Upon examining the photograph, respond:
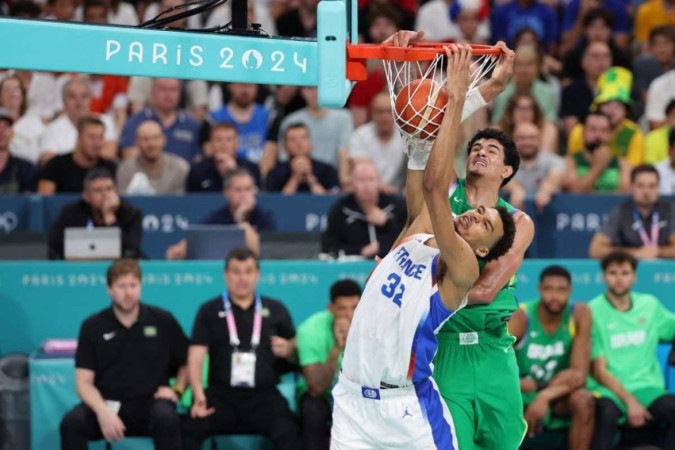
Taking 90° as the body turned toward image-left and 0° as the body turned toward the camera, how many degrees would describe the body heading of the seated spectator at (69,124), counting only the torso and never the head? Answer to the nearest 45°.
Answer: approximately 0°

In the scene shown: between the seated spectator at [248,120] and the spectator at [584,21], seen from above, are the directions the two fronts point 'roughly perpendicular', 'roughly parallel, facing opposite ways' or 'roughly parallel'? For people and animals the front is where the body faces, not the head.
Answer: roughly parallel

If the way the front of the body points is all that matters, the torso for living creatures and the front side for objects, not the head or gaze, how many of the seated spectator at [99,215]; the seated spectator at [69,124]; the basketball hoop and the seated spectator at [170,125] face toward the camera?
3

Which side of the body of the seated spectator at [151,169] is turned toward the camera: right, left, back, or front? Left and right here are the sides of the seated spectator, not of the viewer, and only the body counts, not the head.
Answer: front

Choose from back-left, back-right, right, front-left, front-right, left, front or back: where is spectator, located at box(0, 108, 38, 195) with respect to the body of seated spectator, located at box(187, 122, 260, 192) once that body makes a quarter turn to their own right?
front

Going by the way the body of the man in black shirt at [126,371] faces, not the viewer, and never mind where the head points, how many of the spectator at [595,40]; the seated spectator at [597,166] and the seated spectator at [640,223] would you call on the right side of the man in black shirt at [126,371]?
0

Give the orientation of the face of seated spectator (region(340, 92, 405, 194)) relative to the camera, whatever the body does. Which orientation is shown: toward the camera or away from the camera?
toward the camera

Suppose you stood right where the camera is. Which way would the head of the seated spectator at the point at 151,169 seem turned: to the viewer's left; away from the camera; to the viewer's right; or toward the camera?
toward the camera

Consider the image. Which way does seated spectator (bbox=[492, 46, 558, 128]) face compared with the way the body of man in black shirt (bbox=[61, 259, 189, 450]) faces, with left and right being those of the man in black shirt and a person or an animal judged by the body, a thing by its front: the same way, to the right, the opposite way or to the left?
the same way

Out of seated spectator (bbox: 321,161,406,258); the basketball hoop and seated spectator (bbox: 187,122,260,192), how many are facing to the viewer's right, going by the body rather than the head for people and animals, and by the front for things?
1

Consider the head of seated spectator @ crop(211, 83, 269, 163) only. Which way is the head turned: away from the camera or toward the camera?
toward the camera

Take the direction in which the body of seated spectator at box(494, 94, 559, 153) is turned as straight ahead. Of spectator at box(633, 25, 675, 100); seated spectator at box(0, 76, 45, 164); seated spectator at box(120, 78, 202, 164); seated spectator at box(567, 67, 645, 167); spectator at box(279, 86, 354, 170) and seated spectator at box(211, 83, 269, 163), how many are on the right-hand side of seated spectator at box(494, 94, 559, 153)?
4

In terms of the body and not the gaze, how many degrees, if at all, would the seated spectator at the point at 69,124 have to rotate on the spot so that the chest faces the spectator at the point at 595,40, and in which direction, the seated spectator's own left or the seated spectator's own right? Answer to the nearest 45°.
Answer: approximately 90° to the seated spectator's own left

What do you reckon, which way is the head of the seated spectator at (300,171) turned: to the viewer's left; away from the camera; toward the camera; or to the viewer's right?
toward the camera

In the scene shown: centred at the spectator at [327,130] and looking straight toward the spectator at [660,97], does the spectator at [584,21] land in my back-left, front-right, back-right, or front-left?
front-left

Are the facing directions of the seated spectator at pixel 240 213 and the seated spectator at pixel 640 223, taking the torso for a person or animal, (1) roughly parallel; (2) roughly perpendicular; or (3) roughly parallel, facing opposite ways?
roughly parallel

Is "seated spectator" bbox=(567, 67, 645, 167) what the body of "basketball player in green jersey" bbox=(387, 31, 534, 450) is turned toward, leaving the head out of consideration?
no

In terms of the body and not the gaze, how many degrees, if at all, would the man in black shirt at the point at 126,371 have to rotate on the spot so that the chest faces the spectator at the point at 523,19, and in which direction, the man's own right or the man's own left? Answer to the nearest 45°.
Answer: approximately 135° to the man's own left

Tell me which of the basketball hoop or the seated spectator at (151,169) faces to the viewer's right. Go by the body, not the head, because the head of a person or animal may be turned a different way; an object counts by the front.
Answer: the basketball hoop

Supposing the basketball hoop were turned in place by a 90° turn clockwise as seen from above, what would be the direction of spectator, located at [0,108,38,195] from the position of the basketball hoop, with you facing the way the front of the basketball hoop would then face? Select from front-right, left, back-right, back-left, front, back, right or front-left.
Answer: back-right
